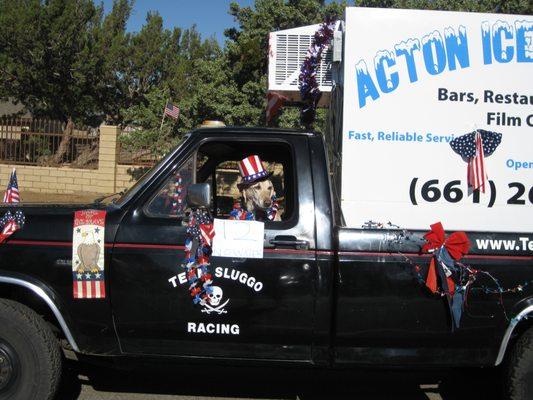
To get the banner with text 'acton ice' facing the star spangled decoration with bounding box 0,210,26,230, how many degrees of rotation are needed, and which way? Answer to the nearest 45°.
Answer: approximately 45° to its right

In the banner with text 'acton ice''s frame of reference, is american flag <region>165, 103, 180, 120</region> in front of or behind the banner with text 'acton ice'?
behind

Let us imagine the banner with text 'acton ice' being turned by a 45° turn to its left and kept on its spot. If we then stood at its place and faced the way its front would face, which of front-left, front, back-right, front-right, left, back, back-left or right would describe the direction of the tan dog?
right

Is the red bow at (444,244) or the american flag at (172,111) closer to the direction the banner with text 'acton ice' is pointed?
the red bow

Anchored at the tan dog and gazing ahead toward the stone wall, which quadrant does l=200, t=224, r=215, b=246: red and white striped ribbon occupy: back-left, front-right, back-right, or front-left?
back-left

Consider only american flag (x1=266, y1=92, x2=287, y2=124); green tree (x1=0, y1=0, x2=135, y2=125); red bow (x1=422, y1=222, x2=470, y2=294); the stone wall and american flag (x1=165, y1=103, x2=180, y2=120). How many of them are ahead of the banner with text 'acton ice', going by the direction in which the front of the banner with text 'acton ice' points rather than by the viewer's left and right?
1

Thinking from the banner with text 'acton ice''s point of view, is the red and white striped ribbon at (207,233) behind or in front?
in front

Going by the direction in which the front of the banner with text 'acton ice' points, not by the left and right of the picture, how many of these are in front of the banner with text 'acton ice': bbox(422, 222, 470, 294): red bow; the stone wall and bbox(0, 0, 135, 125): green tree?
1

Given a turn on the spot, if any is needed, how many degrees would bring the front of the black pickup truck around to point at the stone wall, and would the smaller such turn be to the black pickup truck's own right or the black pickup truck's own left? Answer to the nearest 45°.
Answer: approximately 90° to the black pickup truck's own right

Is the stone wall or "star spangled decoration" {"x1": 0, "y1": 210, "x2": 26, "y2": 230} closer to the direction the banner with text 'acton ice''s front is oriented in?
the star spangled decoration

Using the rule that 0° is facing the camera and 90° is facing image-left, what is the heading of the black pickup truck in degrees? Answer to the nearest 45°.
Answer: approximately 90°

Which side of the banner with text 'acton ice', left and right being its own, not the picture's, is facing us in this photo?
front

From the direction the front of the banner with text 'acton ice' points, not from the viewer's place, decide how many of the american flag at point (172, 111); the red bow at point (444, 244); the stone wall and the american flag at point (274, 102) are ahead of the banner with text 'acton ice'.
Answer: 1

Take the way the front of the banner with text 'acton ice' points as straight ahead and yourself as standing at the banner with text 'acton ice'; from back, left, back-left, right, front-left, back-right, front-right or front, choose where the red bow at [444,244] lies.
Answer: front
